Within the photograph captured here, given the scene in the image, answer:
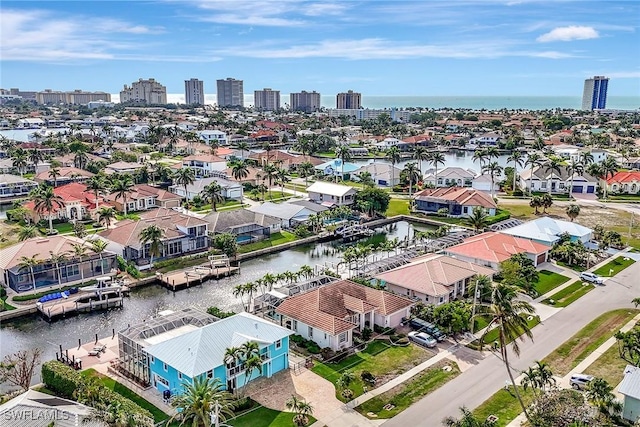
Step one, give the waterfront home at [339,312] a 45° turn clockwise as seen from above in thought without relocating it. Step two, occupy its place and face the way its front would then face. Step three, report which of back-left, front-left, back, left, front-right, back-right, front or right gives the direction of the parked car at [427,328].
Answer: left

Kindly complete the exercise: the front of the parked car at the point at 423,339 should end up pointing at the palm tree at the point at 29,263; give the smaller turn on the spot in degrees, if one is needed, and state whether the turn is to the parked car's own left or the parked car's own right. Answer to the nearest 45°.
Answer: approximately 45° to the parked car's own left

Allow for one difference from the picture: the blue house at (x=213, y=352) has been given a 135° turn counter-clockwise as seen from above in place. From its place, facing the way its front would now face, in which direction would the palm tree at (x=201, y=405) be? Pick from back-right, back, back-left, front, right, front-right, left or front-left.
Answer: back

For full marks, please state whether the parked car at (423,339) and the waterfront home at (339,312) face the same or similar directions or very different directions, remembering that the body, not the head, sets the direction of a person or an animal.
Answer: very different directions

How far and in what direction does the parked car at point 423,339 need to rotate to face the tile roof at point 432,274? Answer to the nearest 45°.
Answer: approximately 45° to its right

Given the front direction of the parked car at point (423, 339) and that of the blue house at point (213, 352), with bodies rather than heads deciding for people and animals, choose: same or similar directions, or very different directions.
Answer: very different directions

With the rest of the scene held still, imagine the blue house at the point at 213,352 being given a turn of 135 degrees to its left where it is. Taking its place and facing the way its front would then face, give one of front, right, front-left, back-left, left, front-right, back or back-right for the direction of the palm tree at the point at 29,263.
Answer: front-left

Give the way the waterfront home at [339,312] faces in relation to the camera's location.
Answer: facing the viewer and to the right of the viewer

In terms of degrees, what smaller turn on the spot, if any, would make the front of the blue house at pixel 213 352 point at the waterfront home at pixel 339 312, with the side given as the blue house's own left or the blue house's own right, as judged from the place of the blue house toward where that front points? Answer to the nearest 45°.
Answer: approximately 90° to the blue house's own left

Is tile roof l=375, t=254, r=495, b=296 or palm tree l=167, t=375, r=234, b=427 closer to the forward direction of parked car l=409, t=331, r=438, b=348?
the tile roof

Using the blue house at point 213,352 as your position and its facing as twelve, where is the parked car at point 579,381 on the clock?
The parked car is roughly at 11 o'clock from the blue house.

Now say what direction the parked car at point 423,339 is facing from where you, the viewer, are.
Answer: facing away from the viewer and to the left of the viewer

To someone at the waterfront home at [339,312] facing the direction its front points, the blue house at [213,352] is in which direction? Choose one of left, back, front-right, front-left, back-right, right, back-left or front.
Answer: right

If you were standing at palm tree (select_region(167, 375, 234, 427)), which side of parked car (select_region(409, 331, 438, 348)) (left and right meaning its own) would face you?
left

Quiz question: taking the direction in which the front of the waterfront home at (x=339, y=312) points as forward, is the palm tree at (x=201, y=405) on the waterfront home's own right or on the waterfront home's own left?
on the waterfront home's own right

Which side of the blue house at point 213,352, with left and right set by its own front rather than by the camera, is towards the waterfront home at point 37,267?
back
